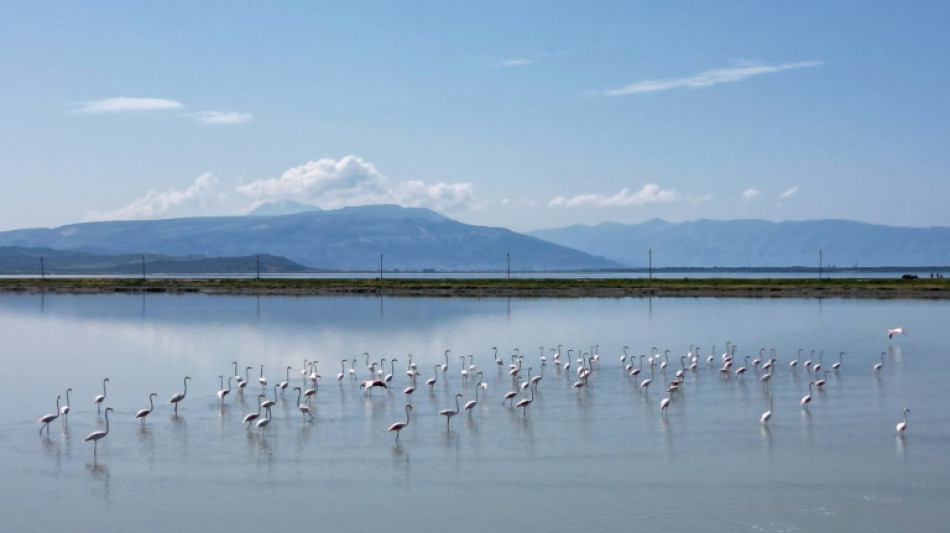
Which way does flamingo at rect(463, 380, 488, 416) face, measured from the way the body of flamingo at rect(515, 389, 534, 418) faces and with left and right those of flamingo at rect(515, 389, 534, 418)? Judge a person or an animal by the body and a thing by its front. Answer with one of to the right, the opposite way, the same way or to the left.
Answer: the same way

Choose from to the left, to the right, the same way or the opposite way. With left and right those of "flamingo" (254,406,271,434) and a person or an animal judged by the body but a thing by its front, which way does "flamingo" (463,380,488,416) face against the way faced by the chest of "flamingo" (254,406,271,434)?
the same way

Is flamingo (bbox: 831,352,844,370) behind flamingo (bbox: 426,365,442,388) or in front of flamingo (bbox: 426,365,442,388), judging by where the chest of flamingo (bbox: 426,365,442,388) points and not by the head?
in front

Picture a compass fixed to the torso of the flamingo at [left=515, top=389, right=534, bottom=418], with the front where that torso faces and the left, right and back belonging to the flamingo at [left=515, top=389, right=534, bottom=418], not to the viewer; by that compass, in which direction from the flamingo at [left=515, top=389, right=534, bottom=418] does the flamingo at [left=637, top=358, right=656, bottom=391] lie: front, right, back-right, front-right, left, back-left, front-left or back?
front-left

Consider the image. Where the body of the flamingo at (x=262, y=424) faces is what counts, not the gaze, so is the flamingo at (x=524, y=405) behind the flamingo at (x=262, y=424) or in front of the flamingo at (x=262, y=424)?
in front

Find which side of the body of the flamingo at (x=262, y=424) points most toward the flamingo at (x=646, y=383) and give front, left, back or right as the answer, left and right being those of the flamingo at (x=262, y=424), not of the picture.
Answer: front

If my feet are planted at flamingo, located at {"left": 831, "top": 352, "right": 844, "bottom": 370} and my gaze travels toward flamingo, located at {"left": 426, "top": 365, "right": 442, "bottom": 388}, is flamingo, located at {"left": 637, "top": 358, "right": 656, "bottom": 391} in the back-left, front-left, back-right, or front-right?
front-left

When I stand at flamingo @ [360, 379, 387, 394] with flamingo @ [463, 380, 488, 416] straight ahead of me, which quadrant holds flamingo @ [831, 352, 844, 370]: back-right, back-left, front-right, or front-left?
front-left
